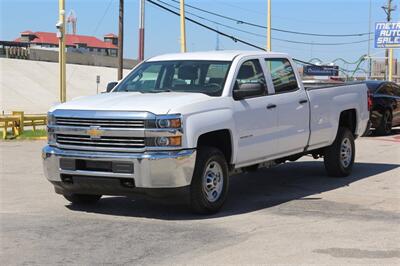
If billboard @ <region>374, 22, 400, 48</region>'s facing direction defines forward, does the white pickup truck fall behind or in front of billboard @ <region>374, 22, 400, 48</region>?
in front

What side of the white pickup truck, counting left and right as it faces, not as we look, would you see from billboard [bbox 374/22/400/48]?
back

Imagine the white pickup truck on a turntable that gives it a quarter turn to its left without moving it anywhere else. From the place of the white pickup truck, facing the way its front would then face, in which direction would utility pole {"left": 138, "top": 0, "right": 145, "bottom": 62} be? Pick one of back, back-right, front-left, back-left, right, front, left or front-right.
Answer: back-left

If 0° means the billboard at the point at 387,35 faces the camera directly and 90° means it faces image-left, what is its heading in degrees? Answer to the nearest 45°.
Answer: approximately 0°

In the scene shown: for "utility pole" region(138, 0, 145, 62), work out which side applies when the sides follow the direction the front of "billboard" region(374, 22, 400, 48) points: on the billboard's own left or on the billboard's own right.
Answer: on the billboard's own right

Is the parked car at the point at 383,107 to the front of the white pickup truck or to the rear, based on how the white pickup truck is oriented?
to the rear

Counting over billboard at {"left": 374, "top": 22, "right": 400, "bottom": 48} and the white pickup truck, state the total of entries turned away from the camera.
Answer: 0
